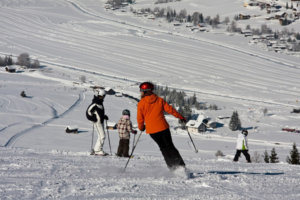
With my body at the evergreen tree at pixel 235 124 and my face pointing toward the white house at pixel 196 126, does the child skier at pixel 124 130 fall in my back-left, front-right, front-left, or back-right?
front-left

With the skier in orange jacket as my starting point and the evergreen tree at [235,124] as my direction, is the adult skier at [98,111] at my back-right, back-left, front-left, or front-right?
front-left

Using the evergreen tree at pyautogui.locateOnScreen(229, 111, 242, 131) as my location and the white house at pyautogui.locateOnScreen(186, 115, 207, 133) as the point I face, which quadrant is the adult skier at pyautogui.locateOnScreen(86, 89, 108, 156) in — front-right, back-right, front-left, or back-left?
front-left

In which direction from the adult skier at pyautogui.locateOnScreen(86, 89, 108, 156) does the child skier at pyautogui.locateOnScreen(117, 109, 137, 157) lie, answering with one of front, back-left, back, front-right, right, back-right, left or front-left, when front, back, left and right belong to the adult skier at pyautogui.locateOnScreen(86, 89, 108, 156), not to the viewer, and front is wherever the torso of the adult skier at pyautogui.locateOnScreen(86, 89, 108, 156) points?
front-left

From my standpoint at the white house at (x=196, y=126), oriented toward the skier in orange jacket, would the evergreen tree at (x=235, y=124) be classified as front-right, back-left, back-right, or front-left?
back-left

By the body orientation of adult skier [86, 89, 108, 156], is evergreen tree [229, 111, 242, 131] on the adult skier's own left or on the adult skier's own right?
on the adult skier's own left

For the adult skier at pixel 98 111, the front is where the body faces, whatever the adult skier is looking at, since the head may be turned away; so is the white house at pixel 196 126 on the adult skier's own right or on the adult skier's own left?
on the adult skier's own left
